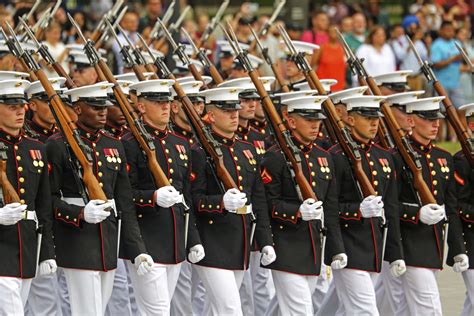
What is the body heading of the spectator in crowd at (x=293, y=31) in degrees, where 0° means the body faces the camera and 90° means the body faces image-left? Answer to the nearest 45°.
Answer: approximately 0°

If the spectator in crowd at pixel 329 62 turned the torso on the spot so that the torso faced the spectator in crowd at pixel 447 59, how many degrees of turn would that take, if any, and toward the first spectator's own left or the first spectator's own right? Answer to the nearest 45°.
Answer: approximately 135° to the first spectator's own left

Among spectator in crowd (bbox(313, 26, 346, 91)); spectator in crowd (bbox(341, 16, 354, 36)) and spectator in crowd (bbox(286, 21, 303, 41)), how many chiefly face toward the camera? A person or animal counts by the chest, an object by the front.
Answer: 3

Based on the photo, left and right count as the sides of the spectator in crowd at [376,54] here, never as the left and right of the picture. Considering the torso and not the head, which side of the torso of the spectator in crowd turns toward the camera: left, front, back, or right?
front
